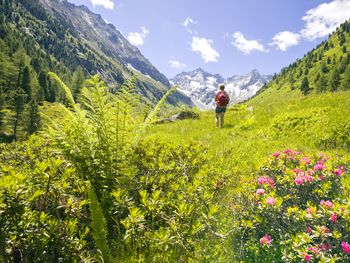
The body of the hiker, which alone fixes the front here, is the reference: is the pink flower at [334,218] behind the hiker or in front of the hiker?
behind

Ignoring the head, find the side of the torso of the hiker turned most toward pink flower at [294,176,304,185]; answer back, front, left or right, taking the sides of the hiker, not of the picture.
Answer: back

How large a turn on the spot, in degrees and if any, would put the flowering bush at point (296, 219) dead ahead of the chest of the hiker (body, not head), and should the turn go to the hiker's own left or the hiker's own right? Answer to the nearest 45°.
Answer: approximately 180°

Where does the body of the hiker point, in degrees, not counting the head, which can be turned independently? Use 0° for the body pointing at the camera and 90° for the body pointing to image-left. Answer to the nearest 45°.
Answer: approximately 180°

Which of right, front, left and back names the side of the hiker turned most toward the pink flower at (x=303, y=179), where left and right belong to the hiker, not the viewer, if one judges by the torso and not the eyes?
back
